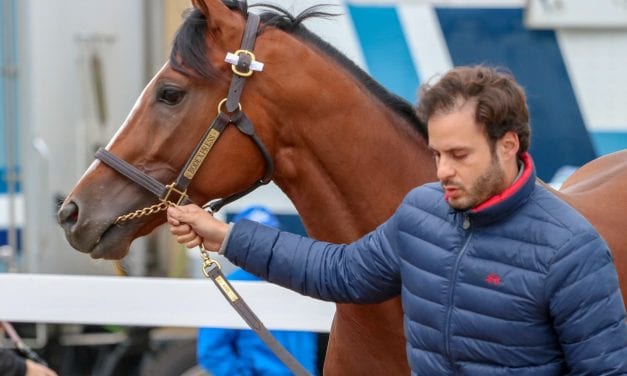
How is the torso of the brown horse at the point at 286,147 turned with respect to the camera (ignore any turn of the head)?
to the viewer's left

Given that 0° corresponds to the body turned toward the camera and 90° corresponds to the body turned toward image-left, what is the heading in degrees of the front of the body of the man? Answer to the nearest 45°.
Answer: approximately 45°

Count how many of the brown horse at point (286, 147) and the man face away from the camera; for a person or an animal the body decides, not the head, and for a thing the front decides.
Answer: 0

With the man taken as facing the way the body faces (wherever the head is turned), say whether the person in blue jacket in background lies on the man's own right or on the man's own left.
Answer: on the man's own right

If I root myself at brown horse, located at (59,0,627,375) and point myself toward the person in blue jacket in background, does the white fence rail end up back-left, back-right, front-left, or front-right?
front-left

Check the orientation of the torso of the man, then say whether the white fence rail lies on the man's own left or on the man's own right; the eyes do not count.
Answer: on the man's own right

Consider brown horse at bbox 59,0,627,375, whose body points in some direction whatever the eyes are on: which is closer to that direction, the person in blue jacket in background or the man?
the person in blue jacket in background

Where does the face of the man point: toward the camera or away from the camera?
toward the camera
